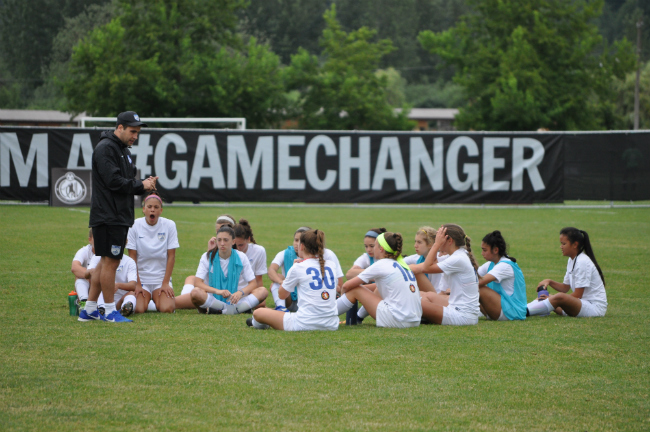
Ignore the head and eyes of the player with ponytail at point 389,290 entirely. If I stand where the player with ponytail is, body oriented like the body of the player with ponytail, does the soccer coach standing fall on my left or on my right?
on my left

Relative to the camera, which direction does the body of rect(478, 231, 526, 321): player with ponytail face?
to the viewer's left

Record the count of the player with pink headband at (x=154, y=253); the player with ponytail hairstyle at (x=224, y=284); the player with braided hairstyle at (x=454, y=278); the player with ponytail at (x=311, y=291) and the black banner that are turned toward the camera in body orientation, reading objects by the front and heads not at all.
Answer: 3

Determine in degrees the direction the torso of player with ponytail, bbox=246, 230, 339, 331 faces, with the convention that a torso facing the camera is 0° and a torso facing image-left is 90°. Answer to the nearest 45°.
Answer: approximately 135°

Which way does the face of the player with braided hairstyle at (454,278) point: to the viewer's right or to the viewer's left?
to the viewer's left

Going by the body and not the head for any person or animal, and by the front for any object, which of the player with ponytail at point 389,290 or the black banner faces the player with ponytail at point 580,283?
the black banner

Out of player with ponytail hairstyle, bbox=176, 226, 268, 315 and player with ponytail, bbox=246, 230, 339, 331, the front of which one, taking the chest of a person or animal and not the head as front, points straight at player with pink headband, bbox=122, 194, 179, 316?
the player with ponytail, bbox=246, 230, 339, 331

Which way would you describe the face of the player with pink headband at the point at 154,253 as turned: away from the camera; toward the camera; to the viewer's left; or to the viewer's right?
toward the camera

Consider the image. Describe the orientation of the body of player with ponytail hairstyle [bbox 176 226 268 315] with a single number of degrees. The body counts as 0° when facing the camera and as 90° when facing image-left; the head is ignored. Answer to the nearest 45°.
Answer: approximately 0°

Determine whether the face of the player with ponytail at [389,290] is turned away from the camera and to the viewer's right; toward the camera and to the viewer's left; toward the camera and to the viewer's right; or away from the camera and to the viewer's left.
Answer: away from the camera and to the viewer's left

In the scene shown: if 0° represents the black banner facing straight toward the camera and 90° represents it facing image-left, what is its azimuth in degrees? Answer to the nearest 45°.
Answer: approximately 0°

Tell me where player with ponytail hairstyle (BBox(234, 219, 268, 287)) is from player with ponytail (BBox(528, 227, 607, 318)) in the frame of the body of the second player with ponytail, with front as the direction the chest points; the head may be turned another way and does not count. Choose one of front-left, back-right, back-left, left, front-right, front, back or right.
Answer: front

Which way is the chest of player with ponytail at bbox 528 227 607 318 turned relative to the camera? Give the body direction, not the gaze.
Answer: to the viewer's left

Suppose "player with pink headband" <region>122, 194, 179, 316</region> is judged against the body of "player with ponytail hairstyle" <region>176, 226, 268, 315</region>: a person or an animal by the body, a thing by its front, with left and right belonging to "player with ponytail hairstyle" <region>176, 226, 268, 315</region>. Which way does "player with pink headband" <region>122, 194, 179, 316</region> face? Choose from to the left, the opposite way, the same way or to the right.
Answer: the same way

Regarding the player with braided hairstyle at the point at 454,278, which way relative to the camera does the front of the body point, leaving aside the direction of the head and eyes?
to the viewer's left

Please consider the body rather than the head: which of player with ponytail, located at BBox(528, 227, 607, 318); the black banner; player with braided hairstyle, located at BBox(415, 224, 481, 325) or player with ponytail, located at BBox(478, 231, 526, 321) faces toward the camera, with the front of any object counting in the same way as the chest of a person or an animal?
the black banner

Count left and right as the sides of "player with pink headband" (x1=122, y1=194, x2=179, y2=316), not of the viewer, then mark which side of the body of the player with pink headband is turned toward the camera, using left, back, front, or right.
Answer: front

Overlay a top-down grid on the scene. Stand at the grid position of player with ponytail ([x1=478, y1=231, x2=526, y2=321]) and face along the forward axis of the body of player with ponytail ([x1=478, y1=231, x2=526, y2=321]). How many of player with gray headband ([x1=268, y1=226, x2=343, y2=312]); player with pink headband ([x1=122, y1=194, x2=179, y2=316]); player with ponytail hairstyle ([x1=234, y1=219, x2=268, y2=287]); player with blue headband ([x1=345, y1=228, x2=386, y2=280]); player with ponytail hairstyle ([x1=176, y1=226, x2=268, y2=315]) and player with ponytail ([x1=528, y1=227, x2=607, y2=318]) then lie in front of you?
5

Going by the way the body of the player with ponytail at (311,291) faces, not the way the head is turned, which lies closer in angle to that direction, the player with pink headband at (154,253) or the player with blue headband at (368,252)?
the player with pink headband

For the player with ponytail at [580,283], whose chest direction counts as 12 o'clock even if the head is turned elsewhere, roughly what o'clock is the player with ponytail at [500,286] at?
the player with ponytail at [500,286] is roughly at 11 o'clock from the player with ponytail at [580,283].
